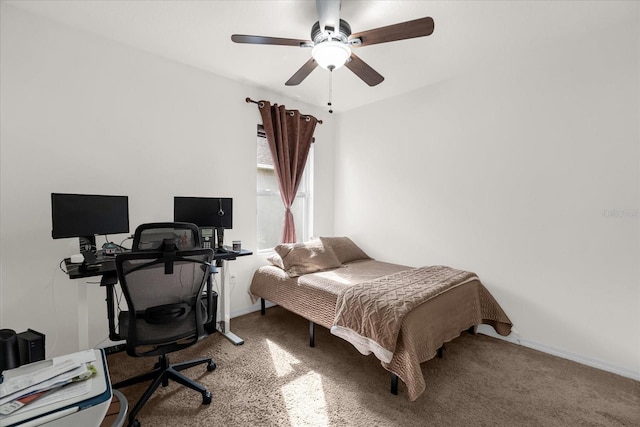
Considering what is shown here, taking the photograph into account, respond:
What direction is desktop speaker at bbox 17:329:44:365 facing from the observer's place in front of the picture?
facing the viewer and to the right of the viewer

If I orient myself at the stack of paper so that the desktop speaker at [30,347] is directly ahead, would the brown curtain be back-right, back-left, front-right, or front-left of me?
front-right

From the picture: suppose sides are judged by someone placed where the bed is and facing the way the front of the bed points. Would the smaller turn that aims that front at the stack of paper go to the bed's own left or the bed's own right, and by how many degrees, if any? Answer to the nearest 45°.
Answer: approximately 90° to the bed's own right

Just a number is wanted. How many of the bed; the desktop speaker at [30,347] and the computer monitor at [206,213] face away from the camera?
0

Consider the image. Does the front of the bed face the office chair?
no

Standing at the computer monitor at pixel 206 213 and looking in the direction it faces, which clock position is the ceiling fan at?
The ceiling fan is roughly at 11 o'clock from the computer monitor.

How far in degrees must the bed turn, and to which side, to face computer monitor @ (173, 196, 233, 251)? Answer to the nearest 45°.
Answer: approximately 135° to its right

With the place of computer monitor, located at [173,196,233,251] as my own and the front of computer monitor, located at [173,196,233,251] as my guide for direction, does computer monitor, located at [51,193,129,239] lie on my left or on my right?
on my right

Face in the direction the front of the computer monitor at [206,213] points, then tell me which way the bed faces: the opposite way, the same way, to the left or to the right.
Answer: the same way

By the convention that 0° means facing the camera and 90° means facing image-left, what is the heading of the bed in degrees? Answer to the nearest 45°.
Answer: approximately 315°

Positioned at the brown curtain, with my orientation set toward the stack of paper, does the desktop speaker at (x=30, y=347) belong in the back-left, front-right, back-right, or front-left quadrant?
front-right

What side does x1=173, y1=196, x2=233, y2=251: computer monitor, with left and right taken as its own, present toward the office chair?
front

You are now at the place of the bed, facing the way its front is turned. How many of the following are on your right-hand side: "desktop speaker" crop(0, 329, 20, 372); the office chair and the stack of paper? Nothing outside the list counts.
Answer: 3

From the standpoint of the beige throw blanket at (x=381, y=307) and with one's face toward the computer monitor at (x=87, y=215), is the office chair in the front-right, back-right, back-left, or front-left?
front-left

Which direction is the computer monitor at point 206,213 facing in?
toward the camera

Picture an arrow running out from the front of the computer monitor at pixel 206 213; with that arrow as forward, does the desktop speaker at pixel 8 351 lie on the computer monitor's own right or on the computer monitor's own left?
on the computer monitor's own right

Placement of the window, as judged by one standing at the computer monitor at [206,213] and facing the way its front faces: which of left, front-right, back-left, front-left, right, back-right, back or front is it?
back-left
